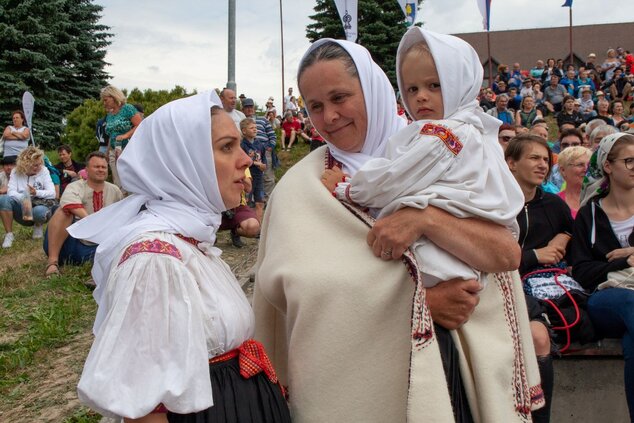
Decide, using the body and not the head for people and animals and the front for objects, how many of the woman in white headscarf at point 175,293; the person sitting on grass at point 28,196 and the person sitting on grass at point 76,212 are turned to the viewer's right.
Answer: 1

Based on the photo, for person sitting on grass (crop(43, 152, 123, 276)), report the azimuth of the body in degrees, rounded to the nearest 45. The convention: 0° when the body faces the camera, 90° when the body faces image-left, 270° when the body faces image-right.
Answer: approximately 0°

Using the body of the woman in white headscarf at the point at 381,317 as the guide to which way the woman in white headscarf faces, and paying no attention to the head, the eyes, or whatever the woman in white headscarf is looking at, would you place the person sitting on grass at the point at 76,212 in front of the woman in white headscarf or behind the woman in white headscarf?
behind

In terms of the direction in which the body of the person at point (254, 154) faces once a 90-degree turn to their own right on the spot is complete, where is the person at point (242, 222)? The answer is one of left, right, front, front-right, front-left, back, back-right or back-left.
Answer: front-left

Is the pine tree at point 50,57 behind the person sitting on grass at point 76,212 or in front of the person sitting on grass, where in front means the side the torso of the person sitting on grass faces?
behind

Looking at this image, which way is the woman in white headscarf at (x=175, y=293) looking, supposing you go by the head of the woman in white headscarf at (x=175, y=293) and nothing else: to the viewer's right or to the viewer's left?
to the viewer's right

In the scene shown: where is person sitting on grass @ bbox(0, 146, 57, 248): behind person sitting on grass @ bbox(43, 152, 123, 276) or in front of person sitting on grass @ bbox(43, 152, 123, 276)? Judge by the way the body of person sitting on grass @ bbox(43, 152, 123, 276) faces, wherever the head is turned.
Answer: behind

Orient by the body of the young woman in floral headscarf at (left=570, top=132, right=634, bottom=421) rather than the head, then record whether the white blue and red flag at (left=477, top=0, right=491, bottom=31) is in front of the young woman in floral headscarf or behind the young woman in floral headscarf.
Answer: behind

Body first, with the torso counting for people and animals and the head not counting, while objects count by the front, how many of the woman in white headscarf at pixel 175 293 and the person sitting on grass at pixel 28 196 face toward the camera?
1

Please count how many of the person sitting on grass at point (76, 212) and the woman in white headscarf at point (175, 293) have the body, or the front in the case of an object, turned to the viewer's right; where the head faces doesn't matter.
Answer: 1
